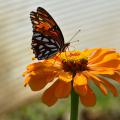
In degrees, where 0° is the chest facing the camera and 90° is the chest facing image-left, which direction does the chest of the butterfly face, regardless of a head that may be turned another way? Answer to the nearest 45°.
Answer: approximately 270°
